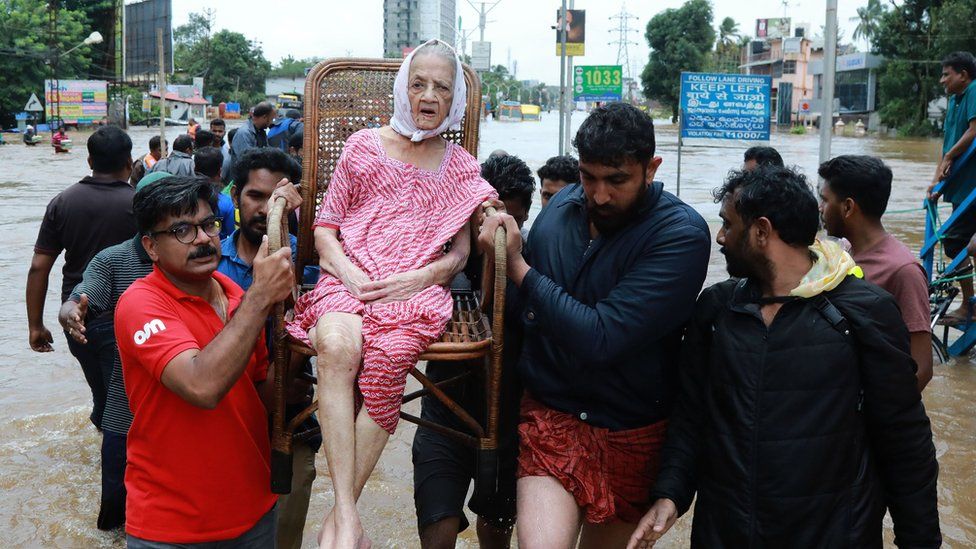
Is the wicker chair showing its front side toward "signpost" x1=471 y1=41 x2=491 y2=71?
no

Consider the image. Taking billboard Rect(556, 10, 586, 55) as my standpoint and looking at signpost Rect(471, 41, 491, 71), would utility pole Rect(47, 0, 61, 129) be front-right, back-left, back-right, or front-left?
front-left

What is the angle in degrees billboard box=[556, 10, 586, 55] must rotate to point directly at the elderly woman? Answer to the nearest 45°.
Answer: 0° — it already faces them

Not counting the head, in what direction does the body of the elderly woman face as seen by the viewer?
toward the camera

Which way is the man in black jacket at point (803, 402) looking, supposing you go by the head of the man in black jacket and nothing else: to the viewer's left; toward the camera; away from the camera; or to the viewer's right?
to the viewer's left

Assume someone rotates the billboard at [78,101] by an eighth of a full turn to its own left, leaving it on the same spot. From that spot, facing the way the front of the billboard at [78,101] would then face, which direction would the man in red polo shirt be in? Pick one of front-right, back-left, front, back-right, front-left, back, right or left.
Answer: front-right

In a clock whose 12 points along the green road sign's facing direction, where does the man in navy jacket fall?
The man in navy jacket is roughly at 12 o'clock from the green road sign.

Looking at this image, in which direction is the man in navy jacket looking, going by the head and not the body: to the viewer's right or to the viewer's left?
to the viewer's left

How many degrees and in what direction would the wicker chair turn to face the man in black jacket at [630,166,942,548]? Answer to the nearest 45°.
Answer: approximately 45° to its left

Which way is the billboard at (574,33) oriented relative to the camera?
toward the camera

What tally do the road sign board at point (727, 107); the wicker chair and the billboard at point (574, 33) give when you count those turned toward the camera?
3

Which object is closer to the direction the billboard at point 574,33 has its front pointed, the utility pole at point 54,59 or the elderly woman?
the elderly woman

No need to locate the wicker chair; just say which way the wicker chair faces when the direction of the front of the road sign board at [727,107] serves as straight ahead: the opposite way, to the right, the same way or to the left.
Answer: the same way

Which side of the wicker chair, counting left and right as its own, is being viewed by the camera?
front

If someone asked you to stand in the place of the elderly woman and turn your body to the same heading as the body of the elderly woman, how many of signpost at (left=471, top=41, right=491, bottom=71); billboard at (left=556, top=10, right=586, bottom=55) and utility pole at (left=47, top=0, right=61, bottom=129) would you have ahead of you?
0

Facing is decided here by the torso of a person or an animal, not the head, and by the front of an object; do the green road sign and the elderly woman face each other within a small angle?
no

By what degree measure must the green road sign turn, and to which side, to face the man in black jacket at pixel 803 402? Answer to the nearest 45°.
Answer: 0° — it already faces them
